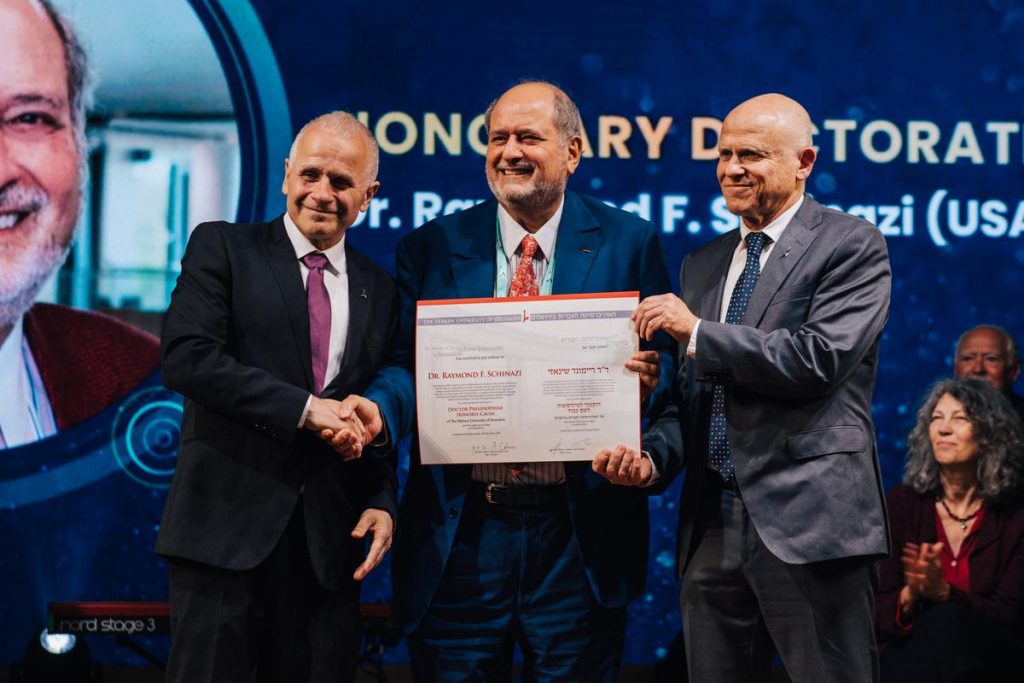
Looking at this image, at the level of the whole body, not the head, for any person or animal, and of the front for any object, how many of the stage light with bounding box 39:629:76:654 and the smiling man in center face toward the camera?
2

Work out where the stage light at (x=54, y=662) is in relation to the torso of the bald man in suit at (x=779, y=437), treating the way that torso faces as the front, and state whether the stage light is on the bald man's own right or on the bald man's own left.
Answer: on the bald man's own right

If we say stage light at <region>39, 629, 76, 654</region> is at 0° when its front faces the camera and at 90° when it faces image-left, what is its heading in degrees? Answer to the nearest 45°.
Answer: approximately 0°

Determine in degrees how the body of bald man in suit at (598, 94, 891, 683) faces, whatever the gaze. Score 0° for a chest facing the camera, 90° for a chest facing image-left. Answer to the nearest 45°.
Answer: approximately 45°

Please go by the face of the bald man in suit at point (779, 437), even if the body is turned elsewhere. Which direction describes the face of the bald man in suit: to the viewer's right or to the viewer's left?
to the viewer's left

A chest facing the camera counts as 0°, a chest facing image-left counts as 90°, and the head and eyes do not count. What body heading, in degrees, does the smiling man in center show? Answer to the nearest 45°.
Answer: approximately 0°

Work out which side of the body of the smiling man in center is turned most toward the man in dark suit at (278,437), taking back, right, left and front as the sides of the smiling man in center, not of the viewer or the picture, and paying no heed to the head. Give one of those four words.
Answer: right
